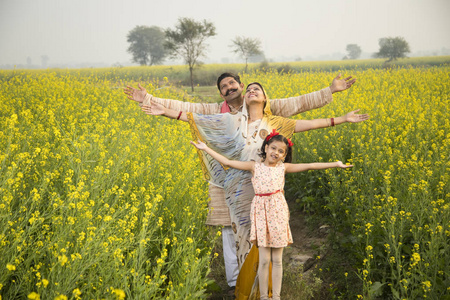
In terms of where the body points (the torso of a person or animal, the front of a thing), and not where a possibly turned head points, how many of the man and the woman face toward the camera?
2

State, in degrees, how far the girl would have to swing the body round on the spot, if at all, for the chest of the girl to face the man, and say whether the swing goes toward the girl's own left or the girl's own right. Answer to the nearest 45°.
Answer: approximately 135° to the girl's own right

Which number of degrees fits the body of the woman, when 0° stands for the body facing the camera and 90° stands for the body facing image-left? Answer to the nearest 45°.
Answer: approximately 0°

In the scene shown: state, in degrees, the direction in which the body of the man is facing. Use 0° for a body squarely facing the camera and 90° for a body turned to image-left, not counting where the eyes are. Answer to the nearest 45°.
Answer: approximately 0°

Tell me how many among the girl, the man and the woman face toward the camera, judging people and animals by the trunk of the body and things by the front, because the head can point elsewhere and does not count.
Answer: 3
